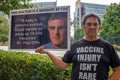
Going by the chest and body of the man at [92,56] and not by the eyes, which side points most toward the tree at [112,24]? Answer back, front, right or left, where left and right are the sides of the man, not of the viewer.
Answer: back

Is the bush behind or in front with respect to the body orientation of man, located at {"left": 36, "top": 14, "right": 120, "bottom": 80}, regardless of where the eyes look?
behind

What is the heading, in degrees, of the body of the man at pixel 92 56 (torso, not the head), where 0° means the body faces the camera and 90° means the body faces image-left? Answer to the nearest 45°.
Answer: approximately 0°
